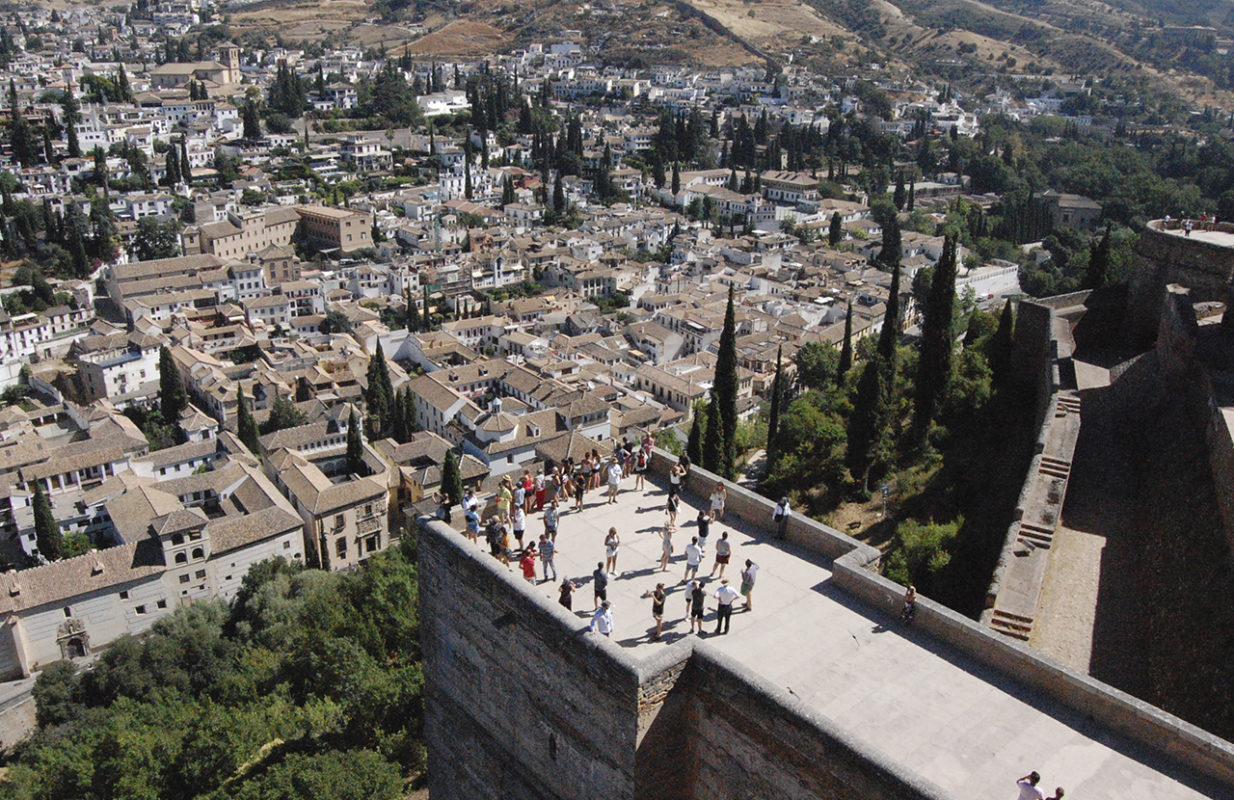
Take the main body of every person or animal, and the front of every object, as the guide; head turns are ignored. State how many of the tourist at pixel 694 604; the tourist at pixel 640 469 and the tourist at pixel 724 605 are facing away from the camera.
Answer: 3

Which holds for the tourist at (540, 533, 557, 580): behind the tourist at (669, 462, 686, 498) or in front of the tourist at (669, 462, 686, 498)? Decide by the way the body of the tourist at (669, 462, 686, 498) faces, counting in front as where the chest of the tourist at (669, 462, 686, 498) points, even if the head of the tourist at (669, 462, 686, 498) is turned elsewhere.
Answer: behind

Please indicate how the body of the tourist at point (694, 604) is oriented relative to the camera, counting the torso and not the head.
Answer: away from the camera

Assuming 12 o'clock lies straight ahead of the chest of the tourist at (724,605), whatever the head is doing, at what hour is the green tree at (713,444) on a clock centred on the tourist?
The green tree is roughly at 12 o'clock from the tourist.

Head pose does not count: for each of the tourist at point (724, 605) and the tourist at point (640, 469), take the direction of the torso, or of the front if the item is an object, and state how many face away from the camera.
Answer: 2

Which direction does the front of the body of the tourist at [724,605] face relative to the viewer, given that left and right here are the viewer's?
facing away from the viewer

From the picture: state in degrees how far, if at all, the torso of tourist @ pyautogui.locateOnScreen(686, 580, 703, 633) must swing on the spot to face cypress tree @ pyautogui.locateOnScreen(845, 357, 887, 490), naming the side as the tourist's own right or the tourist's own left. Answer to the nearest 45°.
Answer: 0° — they already face it

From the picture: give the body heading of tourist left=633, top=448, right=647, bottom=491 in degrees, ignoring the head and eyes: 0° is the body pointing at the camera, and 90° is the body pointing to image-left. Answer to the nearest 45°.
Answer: approximately 180°

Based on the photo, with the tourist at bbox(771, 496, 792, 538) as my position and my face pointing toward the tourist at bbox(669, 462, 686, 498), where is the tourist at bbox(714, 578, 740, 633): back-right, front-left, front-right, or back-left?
back-left

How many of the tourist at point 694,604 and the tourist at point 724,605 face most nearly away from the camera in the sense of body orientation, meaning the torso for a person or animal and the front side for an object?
2

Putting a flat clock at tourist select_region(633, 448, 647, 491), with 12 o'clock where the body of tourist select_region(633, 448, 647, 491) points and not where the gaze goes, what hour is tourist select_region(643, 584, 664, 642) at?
tourist select_region(643, 584, 664, 642) is roughly at 6 o'clock from tourist select_region(633, 448, 647, 491).

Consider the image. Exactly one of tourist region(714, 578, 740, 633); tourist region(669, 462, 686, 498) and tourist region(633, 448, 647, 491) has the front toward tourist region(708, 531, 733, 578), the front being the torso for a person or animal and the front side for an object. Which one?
tourist region(714, 578, 740, 633)

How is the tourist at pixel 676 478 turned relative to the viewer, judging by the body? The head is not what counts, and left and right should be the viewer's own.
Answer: facing away from the viewer and to the right of the viewer

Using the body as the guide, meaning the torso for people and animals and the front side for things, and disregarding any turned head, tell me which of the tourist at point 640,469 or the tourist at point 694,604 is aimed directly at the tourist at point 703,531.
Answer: the tourist at point 694,604

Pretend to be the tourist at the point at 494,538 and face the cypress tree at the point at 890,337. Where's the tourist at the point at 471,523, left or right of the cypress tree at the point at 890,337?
left

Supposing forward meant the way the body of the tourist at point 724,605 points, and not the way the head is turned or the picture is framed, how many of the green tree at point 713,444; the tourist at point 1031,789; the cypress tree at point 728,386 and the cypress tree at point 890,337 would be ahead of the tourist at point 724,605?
3

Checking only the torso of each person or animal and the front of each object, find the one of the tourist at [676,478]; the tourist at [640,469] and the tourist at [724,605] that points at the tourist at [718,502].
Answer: the tourist at [724,605]
